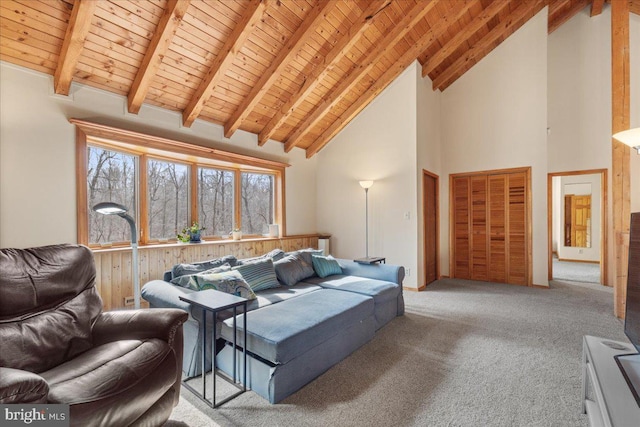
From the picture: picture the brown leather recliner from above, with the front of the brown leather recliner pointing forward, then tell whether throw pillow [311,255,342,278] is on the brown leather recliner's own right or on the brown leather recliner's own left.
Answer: on the brown leather recliner's own left

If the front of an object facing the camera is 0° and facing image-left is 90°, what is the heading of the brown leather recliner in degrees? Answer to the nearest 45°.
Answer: approximately 315°

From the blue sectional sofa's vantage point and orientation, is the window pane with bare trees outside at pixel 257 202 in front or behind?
behind

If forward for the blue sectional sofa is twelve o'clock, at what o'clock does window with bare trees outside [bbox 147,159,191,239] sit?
The window with bare trees outside is roughly at 6 o'clock from the blue sectional sofa.

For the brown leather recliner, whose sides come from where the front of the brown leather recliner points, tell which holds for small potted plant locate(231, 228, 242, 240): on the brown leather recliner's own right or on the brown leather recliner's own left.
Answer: on the brown leather recliner's own left

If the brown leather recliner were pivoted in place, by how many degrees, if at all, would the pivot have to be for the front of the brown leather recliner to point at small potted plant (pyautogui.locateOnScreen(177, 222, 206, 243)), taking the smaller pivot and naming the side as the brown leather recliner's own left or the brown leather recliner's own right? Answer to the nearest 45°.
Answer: approximately 90° to the brown leather recliner's own left

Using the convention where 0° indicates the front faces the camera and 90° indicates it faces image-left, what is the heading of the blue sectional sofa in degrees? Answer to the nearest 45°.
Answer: approximately 315°

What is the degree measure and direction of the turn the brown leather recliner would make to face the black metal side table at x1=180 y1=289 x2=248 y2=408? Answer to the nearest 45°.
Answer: approximately 45° to its left

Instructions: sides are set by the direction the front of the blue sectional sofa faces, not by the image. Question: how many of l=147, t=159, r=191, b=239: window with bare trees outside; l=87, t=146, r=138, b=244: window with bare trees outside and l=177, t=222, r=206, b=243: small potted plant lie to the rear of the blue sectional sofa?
3
